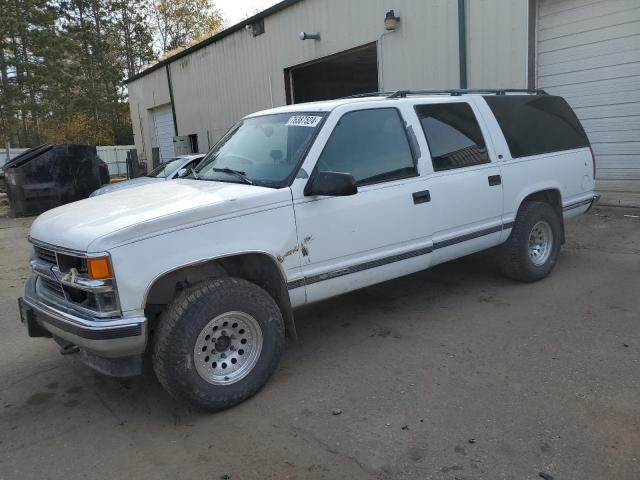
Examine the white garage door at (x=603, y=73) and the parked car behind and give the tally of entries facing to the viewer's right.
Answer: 0

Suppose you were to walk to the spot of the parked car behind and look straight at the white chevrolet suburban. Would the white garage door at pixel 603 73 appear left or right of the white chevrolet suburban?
left

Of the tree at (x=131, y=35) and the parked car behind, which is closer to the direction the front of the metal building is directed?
the parked car behind

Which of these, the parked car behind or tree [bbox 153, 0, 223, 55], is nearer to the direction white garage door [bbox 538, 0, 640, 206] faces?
the parked car behind

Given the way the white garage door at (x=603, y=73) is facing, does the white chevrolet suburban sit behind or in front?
in front

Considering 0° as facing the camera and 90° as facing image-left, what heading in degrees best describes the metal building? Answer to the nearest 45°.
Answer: approximately 45°

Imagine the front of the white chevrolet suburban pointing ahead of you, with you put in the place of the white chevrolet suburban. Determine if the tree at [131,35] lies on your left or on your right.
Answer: on your right

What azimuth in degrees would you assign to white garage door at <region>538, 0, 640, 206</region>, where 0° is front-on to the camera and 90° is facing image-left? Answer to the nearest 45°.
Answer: approximately 45°

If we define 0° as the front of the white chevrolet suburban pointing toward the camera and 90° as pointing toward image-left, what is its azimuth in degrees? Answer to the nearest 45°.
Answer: approximately 45°

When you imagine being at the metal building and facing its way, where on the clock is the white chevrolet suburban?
The white chevrolet suburban is roughly at 11 o'clock from the metal building.

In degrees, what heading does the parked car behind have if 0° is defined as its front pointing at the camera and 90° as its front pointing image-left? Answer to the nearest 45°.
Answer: approximately 45°

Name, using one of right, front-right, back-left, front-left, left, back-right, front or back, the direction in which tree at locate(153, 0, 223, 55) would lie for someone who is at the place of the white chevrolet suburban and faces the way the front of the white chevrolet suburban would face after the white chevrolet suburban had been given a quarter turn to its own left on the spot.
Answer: back-left

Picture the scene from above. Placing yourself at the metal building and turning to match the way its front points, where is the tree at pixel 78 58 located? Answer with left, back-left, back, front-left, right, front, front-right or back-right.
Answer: right

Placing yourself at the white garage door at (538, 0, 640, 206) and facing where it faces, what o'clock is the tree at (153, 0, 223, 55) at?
The tree is roughly at 3 o'clock from the white garage door.
